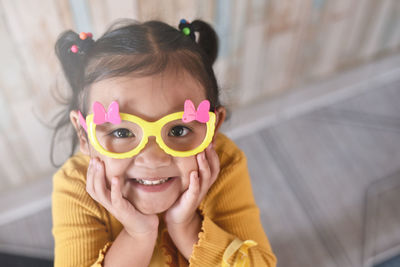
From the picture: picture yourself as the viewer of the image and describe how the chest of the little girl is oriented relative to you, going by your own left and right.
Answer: facing the viewer

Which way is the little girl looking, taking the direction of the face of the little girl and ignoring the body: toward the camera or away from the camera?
toward the camera
